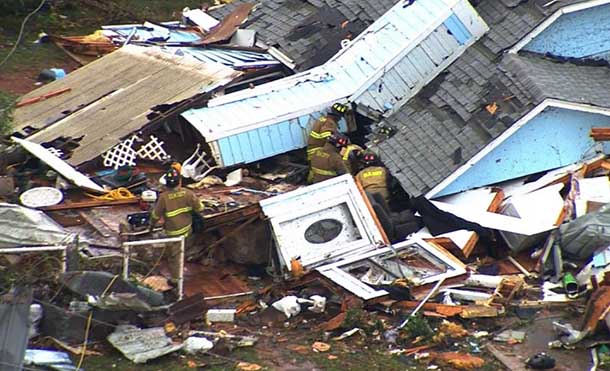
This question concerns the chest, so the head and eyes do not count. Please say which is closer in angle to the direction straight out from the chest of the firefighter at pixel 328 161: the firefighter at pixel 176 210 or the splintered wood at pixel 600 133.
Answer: the splintered wood

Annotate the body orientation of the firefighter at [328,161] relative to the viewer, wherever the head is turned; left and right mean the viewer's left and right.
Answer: facing away from the viewer and to the right of the viewer

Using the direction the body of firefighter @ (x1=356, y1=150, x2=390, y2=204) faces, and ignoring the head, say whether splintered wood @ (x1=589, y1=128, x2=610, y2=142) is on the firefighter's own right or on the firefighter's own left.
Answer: on the firefighter's own right

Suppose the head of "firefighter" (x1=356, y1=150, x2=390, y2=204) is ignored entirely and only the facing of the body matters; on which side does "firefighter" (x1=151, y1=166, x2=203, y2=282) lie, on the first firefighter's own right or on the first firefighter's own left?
on the first firefighter's own left

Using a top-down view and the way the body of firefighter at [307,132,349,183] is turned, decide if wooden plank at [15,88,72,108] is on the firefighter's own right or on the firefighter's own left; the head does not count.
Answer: on the firefighter's own left

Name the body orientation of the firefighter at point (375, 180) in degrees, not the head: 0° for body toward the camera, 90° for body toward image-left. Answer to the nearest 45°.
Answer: approximately 180°

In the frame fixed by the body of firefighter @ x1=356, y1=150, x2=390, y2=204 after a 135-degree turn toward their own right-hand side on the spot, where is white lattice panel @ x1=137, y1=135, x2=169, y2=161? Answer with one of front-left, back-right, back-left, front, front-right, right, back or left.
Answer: back-right
